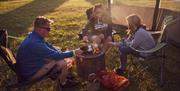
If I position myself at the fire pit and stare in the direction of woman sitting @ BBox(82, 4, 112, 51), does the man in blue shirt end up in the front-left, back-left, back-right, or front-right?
back-left

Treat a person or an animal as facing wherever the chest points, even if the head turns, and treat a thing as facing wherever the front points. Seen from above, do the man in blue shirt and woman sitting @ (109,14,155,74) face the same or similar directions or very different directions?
very different directions

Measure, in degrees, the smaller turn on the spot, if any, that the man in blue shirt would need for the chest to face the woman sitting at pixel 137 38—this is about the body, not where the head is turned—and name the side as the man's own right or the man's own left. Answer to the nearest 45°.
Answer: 0° — they already face them

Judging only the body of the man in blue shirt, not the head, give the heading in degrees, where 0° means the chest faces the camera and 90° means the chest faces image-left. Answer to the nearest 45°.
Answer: approximately 270°

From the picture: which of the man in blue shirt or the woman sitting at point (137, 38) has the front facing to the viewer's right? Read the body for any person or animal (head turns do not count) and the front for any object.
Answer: the man in blue shirt

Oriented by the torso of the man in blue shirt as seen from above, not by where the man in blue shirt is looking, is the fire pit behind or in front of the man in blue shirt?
in front

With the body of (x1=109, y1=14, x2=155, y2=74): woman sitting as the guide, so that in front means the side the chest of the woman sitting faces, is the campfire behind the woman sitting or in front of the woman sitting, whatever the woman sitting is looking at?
in front

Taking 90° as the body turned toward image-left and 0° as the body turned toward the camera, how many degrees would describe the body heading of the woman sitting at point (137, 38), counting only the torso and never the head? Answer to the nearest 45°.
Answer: approximately 90°

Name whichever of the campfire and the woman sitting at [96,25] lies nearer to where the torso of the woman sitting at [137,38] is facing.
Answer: the campfire
